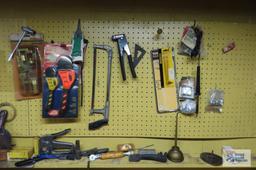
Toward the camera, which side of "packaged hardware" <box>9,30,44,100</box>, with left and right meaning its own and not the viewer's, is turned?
front

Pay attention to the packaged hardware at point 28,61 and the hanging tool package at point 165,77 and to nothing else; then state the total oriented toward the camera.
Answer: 2

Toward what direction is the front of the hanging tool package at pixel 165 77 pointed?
toward the camera

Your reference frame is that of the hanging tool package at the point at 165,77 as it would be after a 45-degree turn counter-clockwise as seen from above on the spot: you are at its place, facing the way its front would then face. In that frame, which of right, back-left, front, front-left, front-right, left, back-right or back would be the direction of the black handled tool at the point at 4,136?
back-right

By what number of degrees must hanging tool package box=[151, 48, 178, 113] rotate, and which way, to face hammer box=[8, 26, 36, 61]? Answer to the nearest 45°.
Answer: approximately 90° to its right
